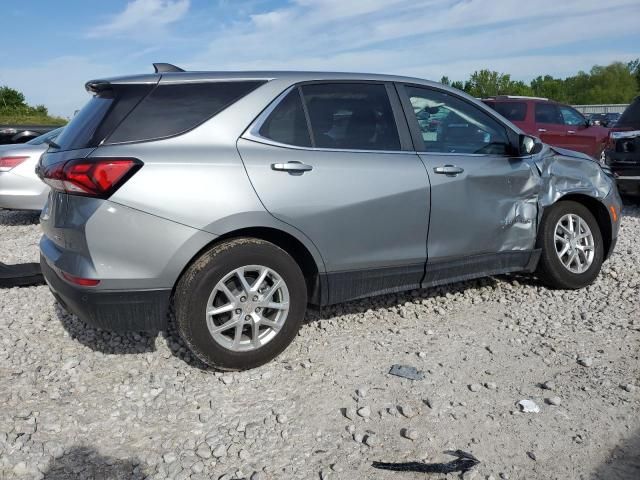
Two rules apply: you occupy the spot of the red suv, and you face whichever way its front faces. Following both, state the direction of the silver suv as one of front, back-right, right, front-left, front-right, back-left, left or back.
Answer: right

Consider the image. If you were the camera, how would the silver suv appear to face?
facing away from the viewer and to the right of the viewer

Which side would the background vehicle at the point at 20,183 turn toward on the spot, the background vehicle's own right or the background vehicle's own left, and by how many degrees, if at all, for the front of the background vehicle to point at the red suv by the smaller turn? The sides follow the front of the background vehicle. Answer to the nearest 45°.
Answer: approximately 45° to the background vehicle's own right

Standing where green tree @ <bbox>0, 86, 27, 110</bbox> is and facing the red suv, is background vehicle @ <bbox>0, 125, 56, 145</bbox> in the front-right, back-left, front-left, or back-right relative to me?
front-right

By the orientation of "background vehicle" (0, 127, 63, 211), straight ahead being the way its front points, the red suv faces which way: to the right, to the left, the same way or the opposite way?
to the right

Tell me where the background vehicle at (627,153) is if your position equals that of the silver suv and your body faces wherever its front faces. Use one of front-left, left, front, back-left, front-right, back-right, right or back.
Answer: front

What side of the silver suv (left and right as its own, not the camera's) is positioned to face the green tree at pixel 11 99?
left

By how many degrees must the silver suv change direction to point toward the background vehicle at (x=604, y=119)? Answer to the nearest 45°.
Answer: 0° — it already faces it

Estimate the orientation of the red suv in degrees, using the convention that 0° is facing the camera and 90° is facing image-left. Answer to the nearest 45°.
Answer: approximately 270°

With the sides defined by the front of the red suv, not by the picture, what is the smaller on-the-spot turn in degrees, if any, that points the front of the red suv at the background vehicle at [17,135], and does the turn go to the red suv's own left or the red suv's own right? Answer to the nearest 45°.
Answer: approximately 135° to the red suv's own right

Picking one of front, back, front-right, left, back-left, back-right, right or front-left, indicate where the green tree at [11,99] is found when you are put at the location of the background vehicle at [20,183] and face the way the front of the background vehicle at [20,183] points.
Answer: front-left
